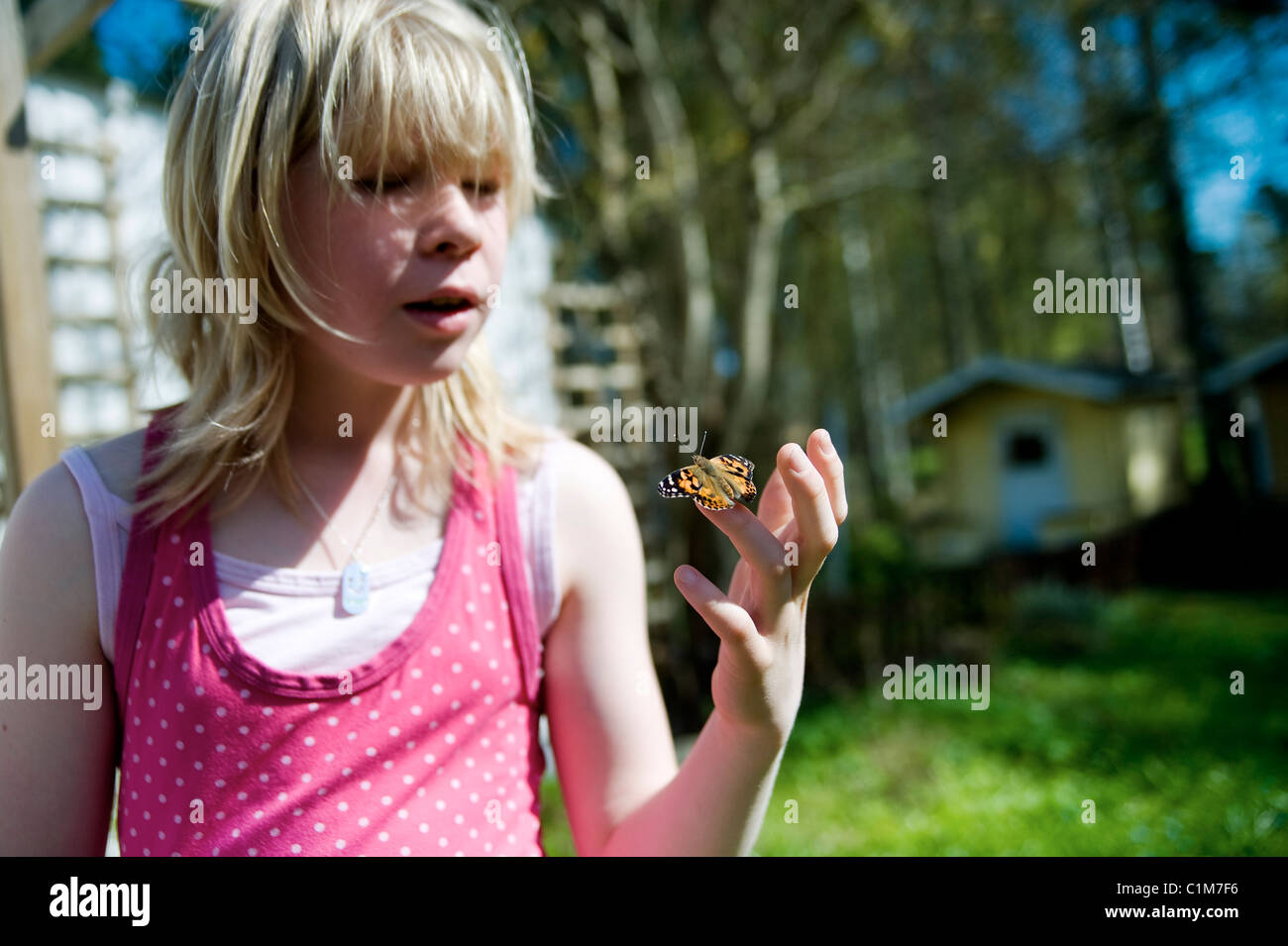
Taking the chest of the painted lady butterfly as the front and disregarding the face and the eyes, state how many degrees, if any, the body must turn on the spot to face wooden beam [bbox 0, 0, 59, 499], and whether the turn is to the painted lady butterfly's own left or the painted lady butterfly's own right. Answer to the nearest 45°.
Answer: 0° — it already faces it

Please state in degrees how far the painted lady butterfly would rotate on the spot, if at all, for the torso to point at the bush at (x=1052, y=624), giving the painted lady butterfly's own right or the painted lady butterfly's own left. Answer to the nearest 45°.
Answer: approximately 45° to the painted lady butterfly's own right

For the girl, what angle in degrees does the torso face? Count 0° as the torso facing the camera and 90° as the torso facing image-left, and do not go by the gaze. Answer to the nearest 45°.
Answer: approximately 0°

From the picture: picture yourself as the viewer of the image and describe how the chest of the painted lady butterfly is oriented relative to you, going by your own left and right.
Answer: facing away from the viewer and to the left of the viewer

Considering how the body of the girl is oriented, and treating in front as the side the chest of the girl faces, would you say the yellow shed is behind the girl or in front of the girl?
behind
